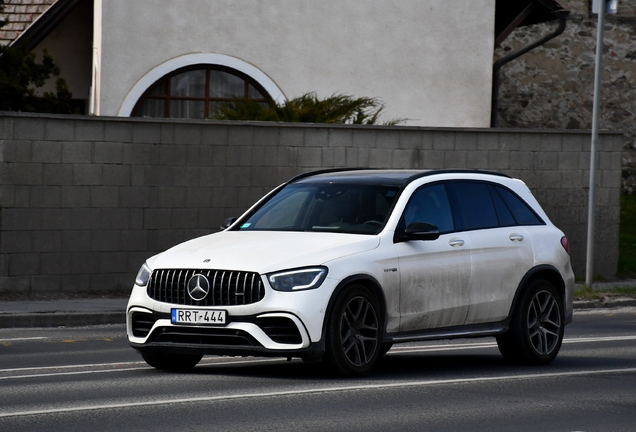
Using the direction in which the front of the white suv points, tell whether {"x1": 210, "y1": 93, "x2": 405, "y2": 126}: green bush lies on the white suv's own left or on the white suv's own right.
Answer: on the white suv's own right

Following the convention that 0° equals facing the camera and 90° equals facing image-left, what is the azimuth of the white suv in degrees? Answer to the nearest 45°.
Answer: approximately 45°
